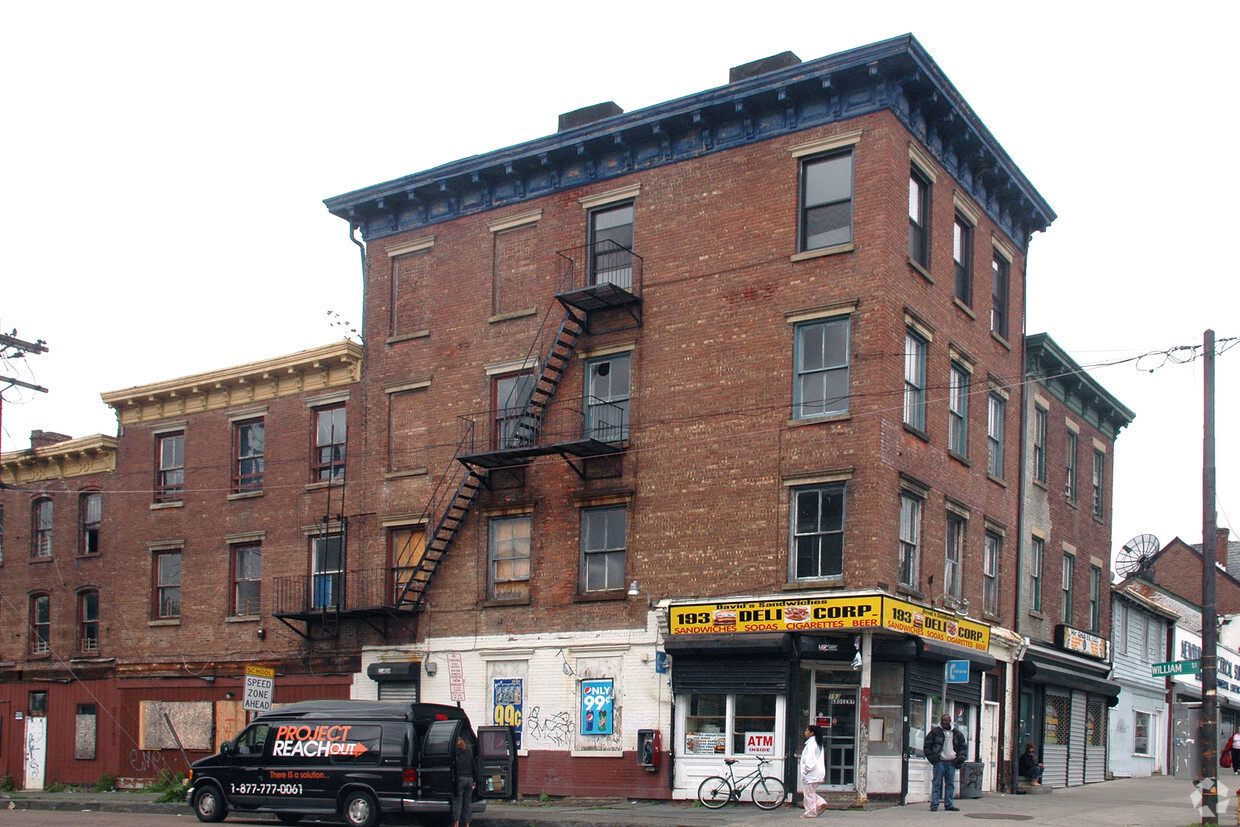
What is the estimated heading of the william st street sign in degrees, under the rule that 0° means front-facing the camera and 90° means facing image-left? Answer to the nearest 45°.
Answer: approximately 0°

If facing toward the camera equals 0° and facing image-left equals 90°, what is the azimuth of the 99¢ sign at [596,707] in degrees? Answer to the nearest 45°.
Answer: approximately 0°

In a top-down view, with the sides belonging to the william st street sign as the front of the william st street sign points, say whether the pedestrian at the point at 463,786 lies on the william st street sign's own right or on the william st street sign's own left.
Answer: on the william st street sign's own right

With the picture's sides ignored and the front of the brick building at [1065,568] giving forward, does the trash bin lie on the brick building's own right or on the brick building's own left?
on the brick building's own right
